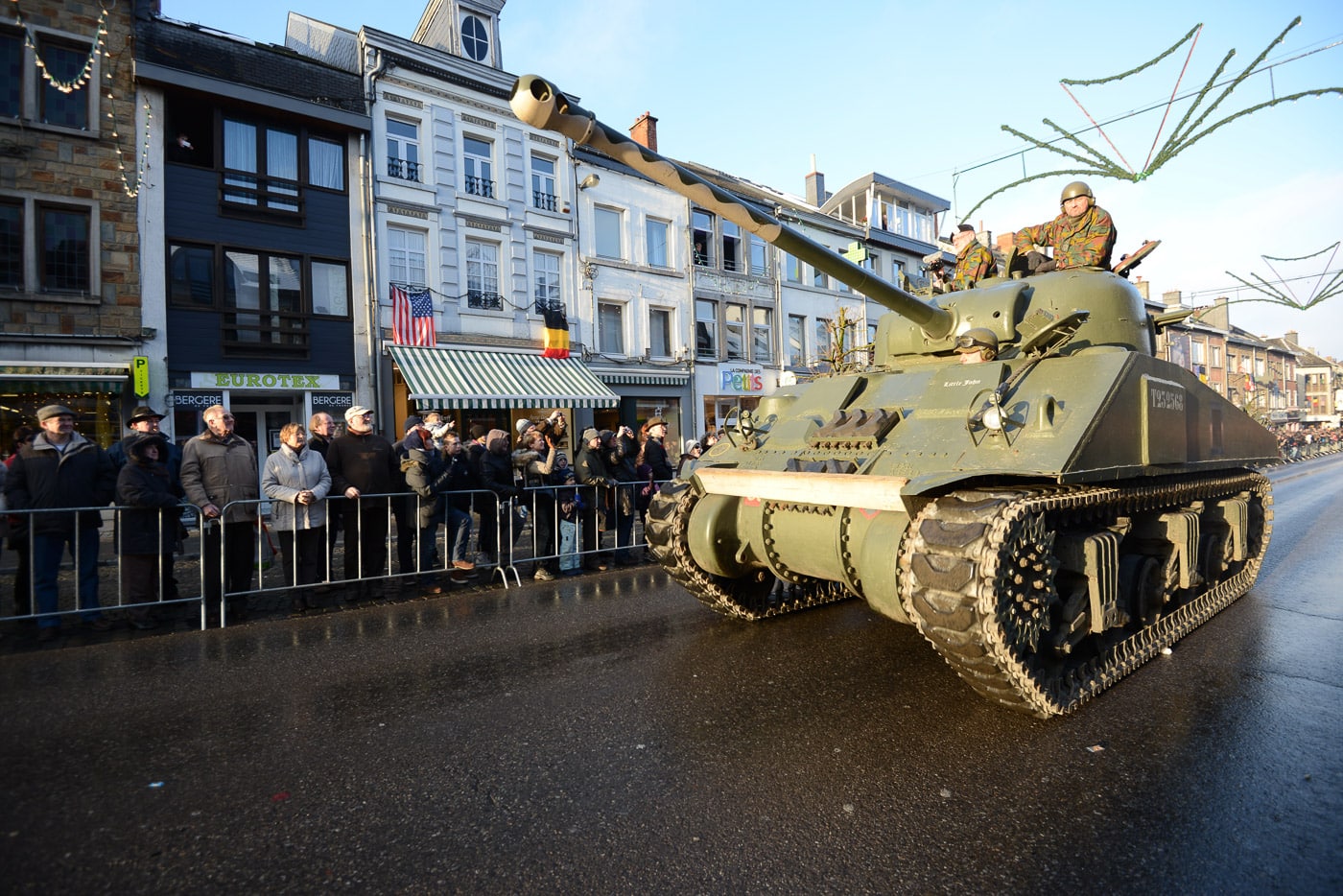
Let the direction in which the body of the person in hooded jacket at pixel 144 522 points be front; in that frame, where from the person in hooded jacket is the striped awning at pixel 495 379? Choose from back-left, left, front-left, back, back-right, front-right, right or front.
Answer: left

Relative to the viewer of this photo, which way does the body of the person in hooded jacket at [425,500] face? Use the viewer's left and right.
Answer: facing to the right of the viewer

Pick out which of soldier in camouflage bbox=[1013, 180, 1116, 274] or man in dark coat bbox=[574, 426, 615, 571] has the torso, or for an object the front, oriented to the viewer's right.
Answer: the man in dark coat

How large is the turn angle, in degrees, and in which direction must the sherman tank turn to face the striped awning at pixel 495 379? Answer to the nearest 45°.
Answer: approximately 90° to its right

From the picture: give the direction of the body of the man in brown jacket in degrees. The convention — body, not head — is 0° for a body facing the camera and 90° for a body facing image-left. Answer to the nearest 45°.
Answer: approximately 315°

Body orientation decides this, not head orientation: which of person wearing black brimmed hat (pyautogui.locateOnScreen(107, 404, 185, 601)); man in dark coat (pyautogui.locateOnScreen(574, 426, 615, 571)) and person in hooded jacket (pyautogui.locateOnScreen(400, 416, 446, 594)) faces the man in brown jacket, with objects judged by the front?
the person wearing black brimmed hat

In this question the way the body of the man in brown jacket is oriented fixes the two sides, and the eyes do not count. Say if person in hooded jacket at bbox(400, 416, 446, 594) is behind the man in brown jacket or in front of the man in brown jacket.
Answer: in front

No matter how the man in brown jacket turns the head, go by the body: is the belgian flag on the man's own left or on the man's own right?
on the man's own left

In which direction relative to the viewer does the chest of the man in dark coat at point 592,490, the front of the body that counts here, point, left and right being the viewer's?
facing to the right of the viewer

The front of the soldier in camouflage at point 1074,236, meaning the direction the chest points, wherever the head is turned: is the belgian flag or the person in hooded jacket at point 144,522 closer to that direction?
the person in hooded jacket

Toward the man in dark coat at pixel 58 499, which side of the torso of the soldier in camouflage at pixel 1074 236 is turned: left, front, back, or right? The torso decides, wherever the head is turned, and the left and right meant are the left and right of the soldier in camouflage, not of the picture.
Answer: front

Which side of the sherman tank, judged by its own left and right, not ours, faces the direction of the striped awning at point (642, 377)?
right

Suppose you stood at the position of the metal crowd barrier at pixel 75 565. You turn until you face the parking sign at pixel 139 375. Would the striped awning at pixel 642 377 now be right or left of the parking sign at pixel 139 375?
right
